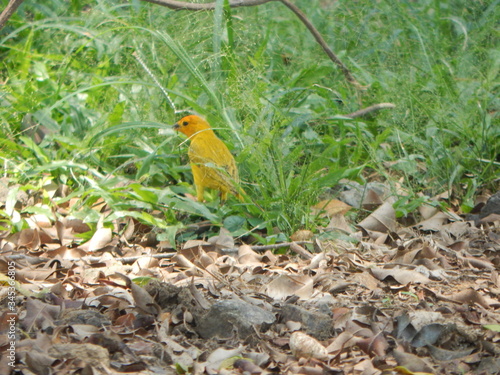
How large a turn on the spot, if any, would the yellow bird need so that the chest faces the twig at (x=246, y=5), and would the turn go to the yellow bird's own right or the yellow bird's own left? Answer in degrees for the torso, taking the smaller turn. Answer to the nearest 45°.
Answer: approximately 90° to the yellow bird's own right

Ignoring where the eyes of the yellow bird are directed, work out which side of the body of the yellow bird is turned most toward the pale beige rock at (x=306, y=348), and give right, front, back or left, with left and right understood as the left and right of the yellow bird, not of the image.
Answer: left

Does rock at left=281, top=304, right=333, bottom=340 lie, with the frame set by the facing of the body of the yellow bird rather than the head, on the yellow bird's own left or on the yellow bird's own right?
on the yellow bird's own left

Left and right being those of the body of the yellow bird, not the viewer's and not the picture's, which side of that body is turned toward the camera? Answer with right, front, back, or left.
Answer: left

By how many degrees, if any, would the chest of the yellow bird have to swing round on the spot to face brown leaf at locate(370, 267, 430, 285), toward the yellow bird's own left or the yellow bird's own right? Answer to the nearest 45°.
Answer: approximately 135° to the yellow bird's own left

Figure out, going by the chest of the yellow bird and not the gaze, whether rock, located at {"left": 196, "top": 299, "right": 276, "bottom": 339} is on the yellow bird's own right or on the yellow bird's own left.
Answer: on the yellow bird's own left

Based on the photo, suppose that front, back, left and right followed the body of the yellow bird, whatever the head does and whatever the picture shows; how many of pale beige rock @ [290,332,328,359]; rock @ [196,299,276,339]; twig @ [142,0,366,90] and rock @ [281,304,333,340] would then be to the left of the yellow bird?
3

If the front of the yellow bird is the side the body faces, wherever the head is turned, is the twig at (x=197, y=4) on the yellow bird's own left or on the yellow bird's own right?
on the yellow bird's own right
